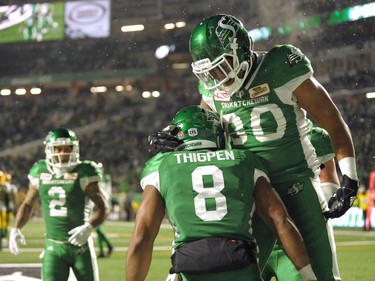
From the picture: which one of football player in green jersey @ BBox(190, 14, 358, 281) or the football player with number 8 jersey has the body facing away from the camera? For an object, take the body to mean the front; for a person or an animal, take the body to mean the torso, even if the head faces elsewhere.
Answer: the football player with number 8 jersey

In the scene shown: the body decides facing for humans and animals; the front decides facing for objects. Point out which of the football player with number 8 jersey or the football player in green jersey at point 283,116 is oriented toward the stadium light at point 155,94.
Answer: the football player with number 8 jersey

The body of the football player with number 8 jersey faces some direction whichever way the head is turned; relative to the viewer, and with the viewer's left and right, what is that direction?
facing away from the viewer

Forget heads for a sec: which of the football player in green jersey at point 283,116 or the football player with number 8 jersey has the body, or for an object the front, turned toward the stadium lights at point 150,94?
the football player with number 8 jersey

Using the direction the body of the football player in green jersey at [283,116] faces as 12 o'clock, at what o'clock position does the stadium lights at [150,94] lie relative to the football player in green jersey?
The stadium lights is roughly at 4 o'clock from the football player in green jersey.

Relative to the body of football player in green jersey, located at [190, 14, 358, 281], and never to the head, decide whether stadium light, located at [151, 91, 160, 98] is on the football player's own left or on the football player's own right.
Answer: on the football player's own right

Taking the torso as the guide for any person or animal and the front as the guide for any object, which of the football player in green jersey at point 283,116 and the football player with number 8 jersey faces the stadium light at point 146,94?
the football player with number 8 jersey

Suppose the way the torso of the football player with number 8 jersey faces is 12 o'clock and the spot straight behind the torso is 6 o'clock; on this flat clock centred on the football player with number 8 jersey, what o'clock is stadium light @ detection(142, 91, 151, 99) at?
The stadium light is roughly at 12 o'clock from the football player with number 8 jersey.

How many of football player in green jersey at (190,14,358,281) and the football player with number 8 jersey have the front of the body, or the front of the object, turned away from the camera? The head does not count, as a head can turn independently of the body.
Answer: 1

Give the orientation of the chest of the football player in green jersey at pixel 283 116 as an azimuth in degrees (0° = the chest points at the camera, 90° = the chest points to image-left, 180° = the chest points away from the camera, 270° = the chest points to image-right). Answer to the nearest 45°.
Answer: approximately 45°

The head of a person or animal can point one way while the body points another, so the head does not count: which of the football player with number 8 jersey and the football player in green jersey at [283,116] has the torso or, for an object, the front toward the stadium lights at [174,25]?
the football player with number 8 jersey

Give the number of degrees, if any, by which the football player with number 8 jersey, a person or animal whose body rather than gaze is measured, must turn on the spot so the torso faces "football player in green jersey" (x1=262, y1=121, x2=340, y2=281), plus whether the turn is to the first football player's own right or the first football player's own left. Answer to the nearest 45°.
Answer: approximately 45° to the first football player's own right
